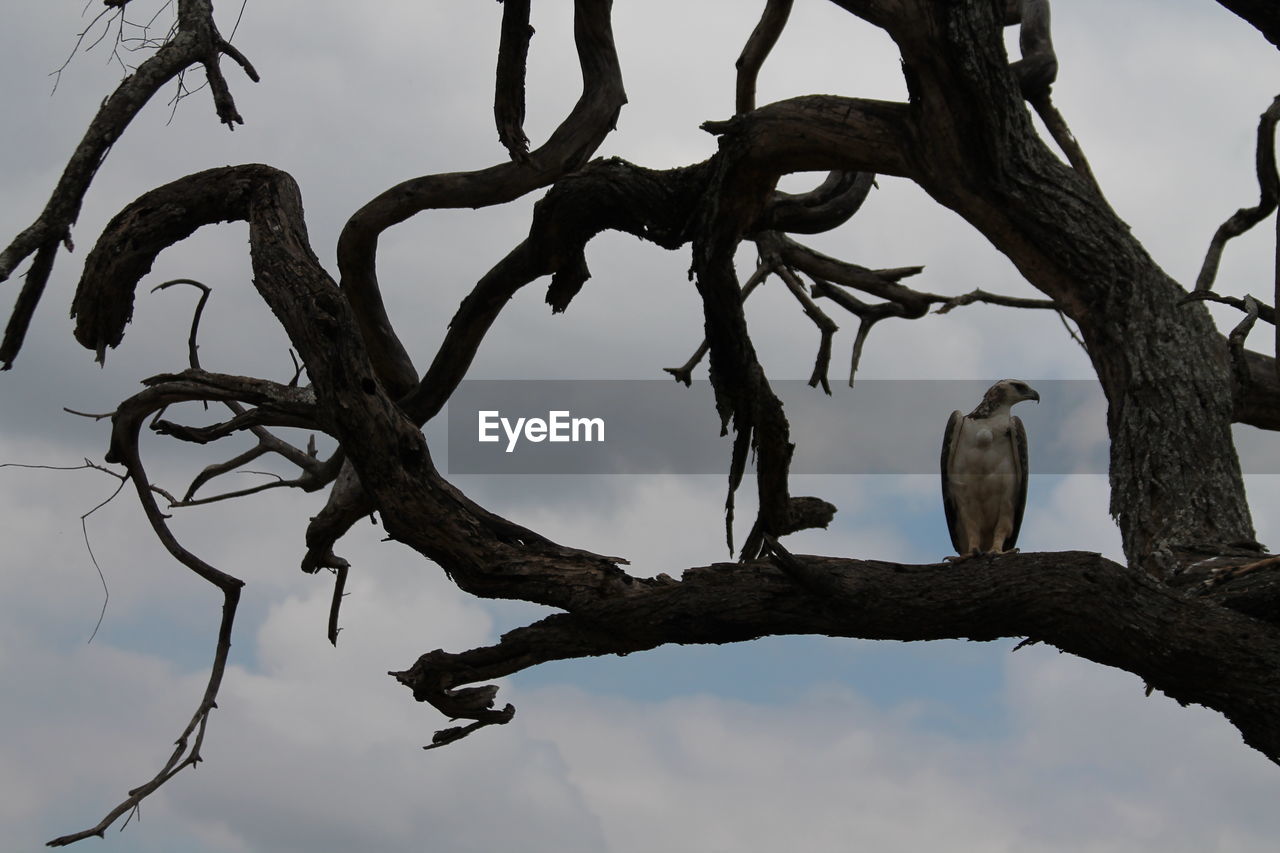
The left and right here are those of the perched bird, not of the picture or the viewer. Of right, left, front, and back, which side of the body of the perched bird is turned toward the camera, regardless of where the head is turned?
front
